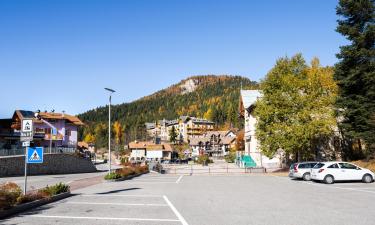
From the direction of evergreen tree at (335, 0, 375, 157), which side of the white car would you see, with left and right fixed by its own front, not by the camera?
left

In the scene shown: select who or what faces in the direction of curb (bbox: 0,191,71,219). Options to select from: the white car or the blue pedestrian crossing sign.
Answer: the blue pedestrian crossing sign

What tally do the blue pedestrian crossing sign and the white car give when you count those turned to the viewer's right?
1

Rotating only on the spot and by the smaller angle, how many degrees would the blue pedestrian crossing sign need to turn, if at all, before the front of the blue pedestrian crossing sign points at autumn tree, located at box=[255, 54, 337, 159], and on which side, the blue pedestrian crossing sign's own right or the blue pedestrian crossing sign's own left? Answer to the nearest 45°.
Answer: approximately 135° to the blue pedestrian crossing sign's own left

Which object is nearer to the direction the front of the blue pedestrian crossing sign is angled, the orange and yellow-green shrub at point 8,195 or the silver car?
the orange and yellow-green shrub

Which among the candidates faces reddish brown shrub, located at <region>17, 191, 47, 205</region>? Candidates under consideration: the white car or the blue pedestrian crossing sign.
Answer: the blue pedestrian crossing sign

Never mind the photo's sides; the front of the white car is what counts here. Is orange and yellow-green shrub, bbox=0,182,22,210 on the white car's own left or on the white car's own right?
on the white car's own right

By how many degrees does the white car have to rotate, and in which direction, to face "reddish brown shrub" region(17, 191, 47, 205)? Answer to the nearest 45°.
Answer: approximately 135° to its right

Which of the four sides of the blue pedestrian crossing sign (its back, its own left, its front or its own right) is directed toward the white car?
left

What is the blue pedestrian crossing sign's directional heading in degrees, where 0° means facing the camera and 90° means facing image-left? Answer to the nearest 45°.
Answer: approximately 0°

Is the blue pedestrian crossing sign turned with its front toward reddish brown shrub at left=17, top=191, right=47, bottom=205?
yes

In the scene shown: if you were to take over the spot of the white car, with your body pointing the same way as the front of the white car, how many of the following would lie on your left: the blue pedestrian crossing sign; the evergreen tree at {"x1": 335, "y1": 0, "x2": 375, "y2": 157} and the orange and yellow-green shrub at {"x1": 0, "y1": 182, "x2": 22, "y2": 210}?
1

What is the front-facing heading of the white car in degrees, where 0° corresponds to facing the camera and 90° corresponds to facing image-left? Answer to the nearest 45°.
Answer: approximately 270°

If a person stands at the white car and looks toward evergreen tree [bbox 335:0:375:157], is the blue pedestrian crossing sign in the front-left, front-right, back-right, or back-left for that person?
back-left
